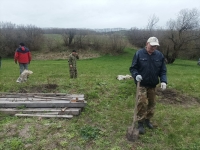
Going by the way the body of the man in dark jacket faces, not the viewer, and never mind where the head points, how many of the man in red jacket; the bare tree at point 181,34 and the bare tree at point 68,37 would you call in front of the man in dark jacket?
0

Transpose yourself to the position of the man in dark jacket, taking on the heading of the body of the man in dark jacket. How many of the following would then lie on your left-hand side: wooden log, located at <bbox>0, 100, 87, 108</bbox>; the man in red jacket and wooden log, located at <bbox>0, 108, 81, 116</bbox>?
0

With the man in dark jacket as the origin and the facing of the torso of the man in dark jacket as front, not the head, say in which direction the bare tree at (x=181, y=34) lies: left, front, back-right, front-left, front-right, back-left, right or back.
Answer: back

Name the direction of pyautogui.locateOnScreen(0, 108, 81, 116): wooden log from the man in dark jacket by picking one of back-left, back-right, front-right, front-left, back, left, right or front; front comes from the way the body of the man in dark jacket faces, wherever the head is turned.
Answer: right

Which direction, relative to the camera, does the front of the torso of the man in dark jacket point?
toward the camera

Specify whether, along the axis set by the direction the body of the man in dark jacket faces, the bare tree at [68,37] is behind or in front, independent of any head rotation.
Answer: behind

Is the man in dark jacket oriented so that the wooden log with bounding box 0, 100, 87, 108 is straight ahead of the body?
no

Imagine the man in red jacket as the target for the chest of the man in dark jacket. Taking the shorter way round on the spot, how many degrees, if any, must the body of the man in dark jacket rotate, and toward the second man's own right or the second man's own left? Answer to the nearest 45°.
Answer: approximately 135° to the second man's own right
